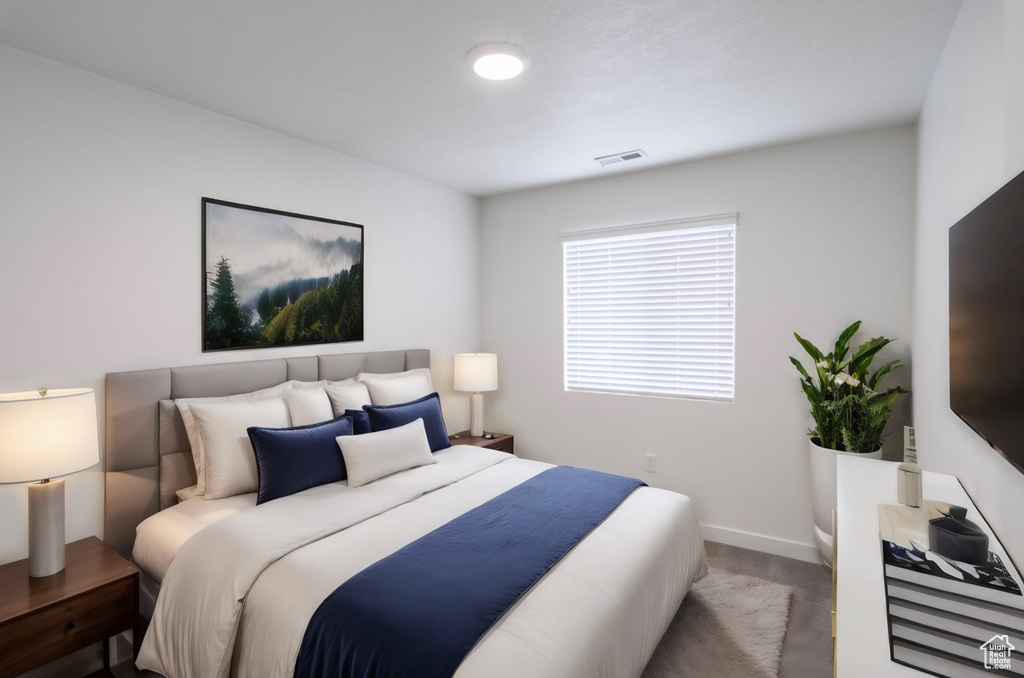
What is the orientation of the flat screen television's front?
to the viewer's left

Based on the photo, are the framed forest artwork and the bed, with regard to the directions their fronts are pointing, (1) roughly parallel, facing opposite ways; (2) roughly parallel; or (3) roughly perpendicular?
roughly parallel

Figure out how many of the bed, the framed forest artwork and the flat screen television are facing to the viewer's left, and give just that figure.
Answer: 1

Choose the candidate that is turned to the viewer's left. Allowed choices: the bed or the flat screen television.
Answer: the flat screen television

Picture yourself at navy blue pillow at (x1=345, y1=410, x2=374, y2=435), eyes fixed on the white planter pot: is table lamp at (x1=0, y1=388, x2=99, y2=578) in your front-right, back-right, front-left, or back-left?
back-right

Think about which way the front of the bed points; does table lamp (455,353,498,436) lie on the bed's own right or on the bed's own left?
on the bed's own left

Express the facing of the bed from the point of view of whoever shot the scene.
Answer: facing the viewer and to the right of the viewer

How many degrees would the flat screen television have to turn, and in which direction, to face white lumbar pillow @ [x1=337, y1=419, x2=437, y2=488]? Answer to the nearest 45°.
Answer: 0° — it already faces it

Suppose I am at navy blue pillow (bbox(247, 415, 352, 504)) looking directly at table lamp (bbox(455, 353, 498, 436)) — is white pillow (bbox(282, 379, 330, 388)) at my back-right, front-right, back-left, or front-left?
front-left

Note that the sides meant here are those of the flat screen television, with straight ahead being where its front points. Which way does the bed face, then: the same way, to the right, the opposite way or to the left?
the opposite way

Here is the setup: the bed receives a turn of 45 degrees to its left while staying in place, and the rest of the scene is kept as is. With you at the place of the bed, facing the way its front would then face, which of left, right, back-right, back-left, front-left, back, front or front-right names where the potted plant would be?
front

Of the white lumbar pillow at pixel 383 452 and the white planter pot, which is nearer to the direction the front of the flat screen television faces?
the white lumbar pillow
